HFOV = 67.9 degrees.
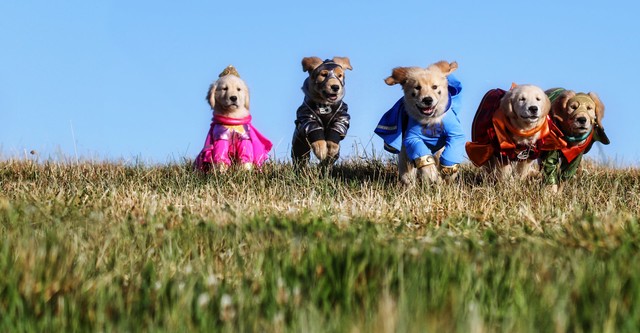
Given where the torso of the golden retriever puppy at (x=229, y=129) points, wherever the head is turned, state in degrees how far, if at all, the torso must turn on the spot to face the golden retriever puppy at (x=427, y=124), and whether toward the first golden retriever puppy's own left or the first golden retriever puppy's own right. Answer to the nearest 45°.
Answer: approximately 45° to the first golden retriever puppy's own left

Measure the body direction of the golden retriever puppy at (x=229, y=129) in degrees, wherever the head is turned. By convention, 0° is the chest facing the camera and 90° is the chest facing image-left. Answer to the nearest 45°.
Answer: approximately 0°

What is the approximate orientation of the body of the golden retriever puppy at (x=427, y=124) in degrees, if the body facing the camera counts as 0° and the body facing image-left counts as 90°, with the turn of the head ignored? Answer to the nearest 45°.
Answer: approximately 0°

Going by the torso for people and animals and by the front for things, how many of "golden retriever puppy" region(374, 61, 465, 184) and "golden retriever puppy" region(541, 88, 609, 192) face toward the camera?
2

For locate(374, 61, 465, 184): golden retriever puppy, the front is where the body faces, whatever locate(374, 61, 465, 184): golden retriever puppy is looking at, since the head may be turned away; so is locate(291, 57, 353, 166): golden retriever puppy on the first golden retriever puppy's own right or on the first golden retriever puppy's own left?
on the first golden retriever puppy's own right
